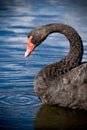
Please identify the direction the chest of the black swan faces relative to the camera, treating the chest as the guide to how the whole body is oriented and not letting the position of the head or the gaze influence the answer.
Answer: to the viewer's left
